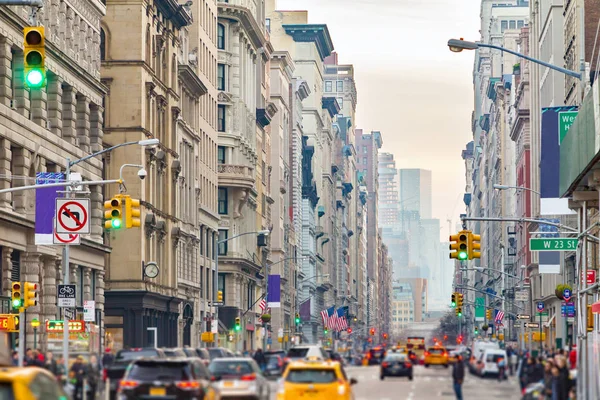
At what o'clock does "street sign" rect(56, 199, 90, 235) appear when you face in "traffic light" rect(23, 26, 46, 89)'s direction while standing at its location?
The street sign is roughly at 6 o'clock from the traffic light.

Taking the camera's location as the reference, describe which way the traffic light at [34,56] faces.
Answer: facing the viewer

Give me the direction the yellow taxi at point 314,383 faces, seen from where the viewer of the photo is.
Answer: facing away from the viewer

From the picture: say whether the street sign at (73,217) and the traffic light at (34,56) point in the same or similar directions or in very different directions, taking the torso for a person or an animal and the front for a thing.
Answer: same or similar directions

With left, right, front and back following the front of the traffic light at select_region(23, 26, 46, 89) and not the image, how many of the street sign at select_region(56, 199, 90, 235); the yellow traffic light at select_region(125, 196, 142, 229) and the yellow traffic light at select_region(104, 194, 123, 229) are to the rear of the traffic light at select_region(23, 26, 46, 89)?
3

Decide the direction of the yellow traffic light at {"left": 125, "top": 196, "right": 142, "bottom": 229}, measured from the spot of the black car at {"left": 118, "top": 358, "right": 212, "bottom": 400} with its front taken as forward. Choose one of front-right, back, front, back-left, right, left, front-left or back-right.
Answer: front

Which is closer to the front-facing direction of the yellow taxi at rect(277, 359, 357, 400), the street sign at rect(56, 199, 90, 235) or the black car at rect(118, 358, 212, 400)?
the street sign

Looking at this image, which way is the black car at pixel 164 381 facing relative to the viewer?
away from the camera

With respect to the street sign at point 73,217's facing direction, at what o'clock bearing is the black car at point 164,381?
The black car is roughly at 12 o'clock from the street sign.

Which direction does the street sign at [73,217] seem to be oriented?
toward the camera

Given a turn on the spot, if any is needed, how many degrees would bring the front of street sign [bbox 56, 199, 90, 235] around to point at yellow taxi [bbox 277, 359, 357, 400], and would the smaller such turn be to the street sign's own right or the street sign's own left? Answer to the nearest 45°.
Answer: approximately 90° to the street sign's own left
